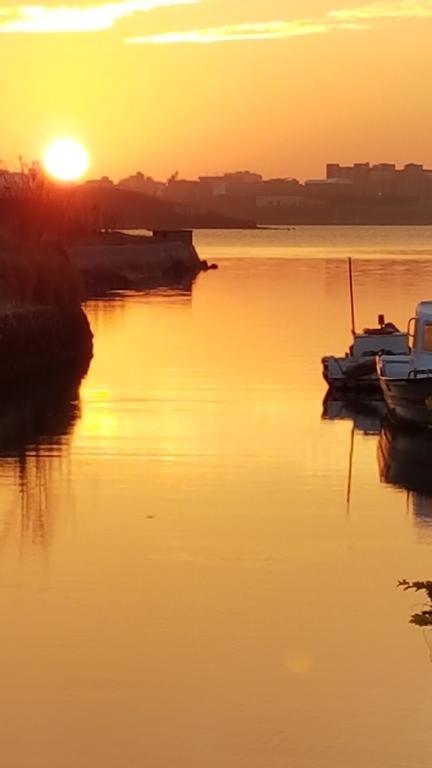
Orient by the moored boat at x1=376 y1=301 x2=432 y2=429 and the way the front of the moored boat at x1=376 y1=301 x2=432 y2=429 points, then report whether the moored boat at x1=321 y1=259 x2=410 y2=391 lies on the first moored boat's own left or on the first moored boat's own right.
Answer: on the first moored boat's own right

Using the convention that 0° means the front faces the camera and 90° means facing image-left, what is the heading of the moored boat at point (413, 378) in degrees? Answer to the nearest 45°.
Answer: approximately 90°

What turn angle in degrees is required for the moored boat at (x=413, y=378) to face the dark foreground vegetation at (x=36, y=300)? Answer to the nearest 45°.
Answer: approximately 45° to its right
